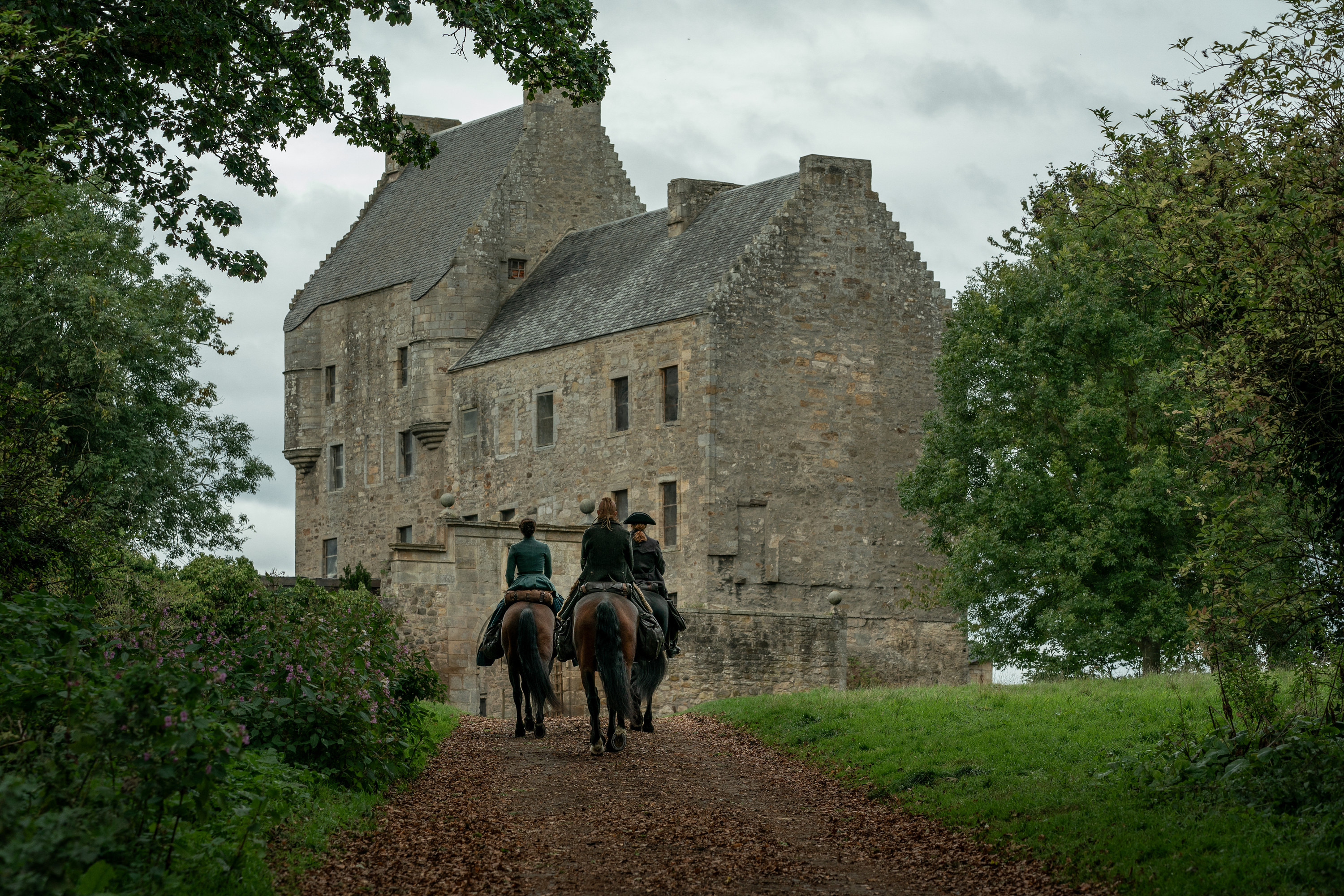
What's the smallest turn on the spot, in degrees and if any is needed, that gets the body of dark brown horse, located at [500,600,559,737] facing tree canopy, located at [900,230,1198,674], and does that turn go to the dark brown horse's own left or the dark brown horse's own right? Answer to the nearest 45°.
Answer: approximately 45° to the dark brown horse's own right

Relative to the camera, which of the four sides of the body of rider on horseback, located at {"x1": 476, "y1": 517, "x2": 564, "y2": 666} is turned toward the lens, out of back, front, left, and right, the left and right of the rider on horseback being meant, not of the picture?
back

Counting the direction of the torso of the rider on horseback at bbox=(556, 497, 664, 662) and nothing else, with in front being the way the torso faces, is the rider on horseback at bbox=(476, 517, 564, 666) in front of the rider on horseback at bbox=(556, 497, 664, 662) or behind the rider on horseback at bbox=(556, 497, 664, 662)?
in front

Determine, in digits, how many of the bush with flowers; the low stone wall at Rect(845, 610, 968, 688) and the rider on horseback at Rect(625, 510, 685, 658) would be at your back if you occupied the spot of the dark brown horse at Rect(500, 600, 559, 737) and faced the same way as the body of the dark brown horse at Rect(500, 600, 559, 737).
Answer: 1

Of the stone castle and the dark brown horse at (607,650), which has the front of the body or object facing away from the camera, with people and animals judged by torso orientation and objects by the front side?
the dark brown horse

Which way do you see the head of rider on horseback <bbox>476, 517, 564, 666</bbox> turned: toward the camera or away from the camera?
away from the camera

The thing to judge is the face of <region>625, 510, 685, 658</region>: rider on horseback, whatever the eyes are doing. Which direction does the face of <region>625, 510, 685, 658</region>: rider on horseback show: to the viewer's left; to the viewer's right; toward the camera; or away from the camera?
away from the camera

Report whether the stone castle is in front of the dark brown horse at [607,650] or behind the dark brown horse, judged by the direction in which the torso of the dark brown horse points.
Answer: in front

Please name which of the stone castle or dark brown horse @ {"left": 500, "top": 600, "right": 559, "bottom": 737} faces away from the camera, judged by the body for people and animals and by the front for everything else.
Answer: the dark brown horse

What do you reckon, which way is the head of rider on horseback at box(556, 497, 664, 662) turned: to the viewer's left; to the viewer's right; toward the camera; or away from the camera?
away from the camera

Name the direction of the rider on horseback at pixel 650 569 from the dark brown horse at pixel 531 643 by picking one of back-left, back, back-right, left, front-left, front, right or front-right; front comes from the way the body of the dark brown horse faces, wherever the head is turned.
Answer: front-right

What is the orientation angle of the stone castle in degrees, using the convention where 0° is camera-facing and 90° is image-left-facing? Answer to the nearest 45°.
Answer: approximately 45°

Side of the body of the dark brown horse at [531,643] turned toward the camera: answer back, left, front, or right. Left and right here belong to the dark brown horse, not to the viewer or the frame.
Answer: back

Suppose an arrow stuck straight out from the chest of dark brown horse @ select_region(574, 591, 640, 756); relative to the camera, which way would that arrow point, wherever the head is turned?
away from the camera

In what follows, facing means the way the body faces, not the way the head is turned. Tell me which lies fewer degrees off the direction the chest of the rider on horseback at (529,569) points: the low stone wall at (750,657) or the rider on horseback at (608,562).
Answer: the low stone wall

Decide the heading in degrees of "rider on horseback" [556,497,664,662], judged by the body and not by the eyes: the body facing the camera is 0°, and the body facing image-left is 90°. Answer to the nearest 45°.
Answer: approximately 180°
